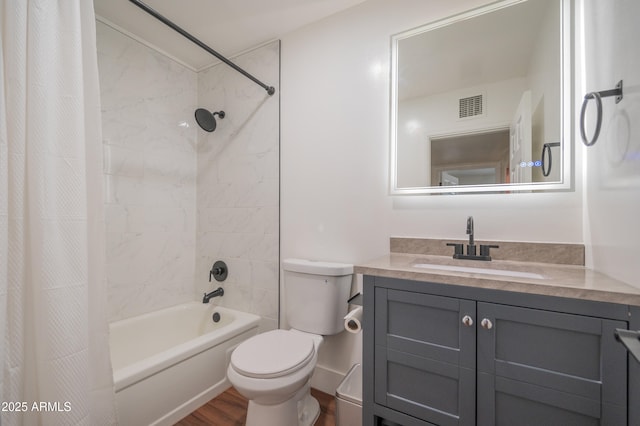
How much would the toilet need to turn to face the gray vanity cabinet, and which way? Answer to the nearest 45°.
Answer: approximately 90° to its left

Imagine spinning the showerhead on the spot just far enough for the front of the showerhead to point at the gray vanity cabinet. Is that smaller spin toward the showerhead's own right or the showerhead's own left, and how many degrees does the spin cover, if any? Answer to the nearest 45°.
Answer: approximately 90° to the showerhead's own left

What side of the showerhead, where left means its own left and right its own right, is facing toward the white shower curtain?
front

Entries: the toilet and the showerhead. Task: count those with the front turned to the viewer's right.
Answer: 0

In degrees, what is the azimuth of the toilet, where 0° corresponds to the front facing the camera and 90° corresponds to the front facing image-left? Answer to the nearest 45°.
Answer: approximately 45°

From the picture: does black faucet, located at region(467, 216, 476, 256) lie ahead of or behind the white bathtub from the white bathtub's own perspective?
ahead

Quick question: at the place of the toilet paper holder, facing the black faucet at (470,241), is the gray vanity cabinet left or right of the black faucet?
right

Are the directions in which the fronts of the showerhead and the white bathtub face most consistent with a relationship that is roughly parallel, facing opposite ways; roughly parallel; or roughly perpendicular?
roughly perpendicular

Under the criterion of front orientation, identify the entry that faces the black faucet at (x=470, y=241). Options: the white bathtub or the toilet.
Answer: the white bathtub
